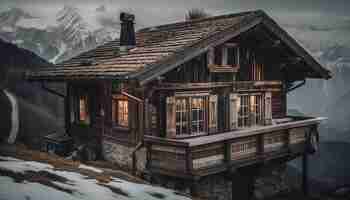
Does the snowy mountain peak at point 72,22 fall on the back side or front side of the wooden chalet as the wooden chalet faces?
on the back side
